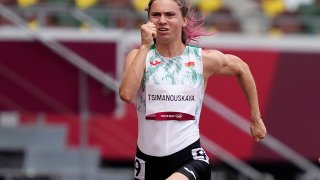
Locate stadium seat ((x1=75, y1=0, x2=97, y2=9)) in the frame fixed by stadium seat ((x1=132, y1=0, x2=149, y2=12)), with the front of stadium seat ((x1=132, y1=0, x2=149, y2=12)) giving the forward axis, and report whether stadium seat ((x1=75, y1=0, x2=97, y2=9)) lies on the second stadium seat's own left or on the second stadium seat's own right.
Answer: on the second stadium seat's own right

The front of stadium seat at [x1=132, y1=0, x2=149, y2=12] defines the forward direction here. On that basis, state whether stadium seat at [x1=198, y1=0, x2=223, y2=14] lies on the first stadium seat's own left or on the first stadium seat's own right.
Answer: on the first stadium seat's own left

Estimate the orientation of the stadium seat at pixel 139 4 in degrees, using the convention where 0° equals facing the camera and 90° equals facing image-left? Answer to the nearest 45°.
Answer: approximately 0°

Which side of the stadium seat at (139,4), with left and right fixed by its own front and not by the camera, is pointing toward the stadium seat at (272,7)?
left

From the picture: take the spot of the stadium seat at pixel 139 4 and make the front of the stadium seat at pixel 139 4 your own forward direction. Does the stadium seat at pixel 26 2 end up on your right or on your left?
on your right
